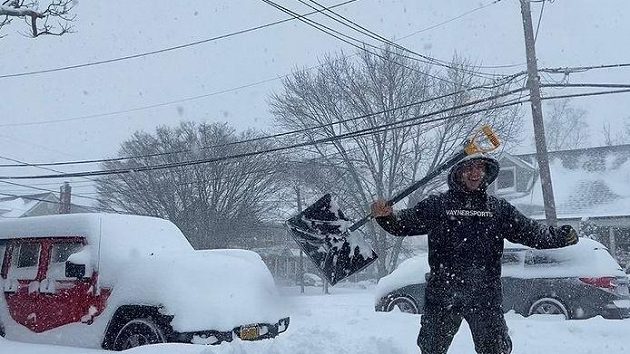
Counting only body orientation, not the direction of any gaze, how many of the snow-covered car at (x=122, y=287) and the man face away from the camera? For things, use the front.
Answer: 0

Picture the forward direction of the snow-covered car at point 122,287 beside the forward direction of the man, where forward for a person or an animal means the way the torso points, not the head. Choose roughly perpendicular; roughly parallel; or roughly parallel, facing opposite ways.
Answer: roughly perpendicular

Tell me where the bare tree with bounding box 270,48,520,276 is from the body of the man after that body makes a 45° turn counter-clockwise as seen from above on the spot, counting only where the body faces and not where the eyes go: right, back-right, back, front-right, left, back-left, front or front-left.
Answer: back-left

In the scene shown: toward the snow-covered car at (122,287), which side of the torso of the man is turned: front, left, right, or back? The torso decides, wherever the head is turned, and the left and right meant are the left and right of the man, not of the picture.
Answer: right

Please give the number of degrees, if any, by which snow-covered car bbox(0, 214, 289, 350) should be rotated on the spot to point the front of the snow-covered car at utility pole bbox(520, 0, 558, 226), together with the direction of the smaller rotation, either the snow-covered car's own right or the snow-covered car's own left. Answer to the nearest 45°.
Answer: approximately 90° to the snow-covered car's own left

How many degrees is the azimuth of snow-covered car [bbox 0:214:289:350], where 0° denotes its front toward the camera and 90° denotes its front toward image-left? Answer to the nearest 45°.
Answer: approximately 315°

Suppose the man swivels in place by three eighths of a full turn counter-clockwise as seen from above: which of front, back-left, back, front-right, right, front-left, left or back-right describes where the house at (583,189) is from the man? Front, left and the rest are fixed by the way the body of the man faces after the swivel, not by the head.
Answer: front-left

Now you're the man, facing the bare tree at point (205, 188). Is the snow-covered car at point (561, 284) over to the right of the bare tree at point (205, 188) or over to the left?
right

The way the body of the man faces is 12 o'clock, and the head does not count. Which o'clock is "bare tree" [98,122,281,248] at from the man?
The bare tree is roughly at 5 o'clock from the man.
